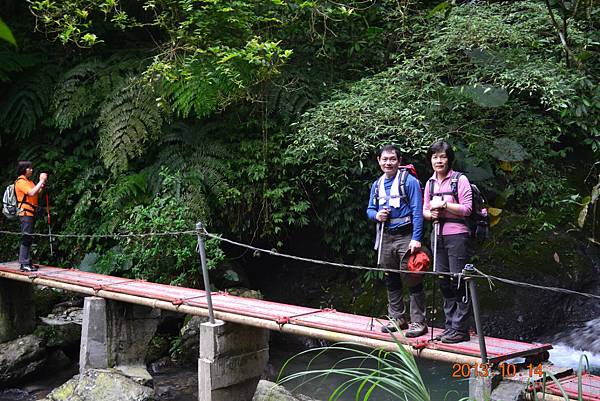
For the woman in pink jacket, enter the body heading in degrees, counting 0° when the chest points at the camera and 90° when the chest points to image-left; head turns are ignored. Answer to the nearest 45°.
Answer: approximately 45°

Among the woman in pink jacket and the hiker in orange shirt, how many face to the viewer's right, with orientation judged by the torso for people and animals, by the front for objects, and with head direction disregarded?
1

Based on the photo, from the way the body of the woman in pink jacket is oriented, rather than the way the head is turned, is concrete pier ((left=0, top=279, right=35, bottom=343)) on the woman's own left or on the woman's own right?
on the woman's own right

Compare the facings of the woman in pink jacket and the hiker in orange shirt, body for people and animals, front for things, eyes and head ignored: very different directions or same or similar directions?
very different directions

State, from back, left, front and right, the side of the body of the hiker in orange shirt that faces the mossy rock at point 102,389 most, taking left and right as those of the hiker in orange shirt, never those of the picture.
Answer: right

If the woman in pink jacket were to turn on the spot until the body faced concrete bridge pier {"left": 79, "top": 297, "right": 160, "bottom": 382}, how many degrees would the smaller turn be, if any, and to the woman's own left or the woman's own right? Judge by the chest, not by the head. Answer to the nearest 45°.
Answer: approximately 90° to the woman's own right

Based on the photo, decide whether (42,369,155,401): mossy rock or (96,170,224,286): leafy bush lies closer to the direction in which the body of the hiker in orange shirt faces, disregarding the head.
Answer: the leafy bush

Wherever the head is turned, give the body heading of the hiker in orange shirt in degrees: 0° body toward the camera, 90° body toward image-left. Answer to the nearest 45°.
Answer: approximately 270°

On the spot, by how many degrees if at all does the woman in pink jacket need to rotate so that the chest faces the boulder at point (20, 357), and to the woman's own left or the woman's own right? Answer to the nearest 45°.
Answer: approximately 90° to the woman's own right
